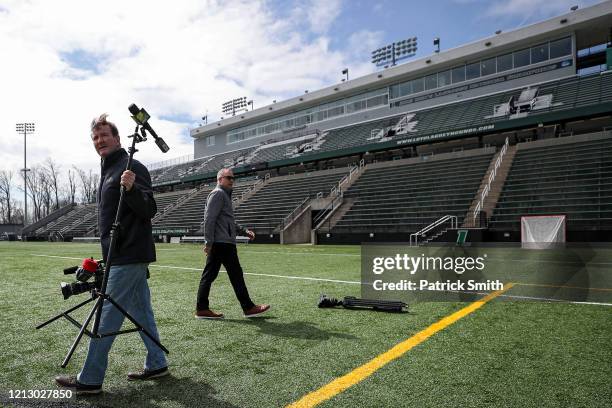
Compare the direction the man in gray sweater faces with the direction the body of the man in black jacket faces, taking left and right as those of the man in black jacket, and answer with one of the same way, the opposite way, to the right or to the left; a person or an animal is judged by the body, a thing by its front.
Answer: the opposite way

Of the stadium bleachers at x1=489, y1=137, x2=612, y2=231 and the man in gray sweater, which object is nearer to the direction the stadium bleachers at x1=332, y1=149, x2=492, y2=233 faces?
the man in gray sweater

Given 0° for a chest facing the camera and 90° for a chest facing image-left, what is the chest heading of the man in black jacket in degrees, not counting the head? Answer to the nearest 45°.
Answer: approximately 90°

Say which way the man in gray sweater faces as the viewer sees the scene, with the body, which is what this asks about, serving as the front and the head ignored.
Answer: to the viewer's right

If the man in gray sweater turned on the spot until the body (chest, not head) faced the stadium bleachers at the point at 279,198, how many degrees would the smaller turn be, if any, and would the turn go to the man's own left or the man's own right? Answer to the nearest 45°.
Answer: approximately 90° to the man's own left

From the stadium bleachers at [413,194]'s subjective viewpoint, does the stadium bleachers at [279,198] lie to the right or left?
on its right

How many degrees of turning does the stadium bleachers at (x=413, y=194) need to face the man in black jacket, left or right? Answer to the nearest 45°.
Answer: approximately 45° to its left

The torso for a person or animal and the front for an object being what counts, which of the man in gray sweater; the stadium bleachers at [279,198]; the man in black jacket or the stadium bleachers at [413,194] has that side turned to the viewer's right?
the man in gray sweater
